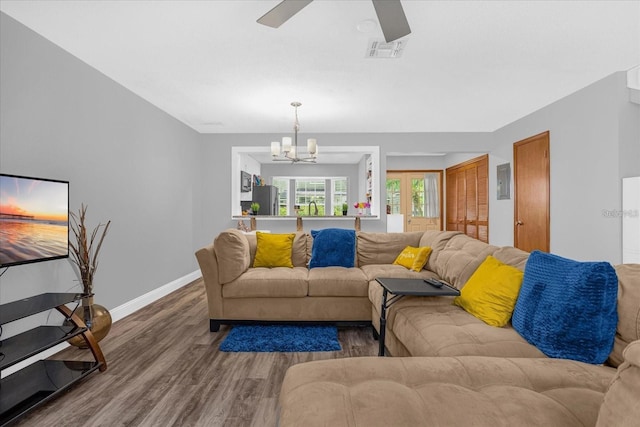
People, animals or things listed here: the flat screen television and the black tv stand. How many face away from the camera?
0

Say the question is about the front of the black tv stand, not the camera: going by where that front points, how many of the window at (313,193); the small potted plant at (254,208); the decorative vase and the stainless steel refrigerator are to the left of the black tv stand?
4

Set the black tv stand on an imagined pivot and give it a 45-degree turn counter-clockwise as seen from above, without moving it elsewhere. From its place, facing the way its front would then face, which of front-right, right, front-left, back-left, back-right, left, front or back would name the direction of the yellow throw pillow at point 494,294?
front-right

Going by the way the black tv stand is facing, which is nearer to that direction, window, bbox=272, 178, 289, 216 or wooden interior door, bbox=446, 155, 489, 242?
the wooden interior door

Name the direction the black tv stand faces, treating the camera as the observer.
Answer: facing the viewer and to the right of the viewer

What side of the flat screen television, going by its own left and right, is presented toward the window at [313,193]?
left

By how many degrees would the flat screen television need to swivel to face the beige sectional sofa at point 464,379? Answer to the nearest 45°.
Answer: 0° — it already faces it

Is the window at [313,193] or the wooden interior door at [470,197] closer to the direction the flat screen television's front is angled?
the wooden interior door

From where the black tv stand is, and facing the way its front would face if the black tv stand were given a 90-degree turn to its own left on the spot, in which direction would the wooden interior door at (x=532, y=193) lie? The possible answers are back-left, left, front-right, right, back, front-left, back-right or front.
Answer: front-right

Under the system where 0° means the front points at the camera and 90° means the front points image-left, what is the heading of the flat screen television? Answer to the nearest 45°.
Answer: approximately 315°

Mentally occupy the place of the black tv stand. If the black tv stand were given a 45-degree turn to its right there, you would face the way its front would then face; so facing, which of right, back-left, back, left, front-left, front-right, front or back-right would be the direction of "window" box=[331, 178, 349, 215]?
back-left

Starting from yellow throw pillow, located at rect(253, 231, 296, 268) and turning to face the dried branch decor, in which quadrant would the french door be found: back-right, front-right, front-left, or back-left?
back-right

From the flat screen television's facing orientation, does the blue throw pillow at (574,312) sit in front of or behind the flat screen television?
in front
